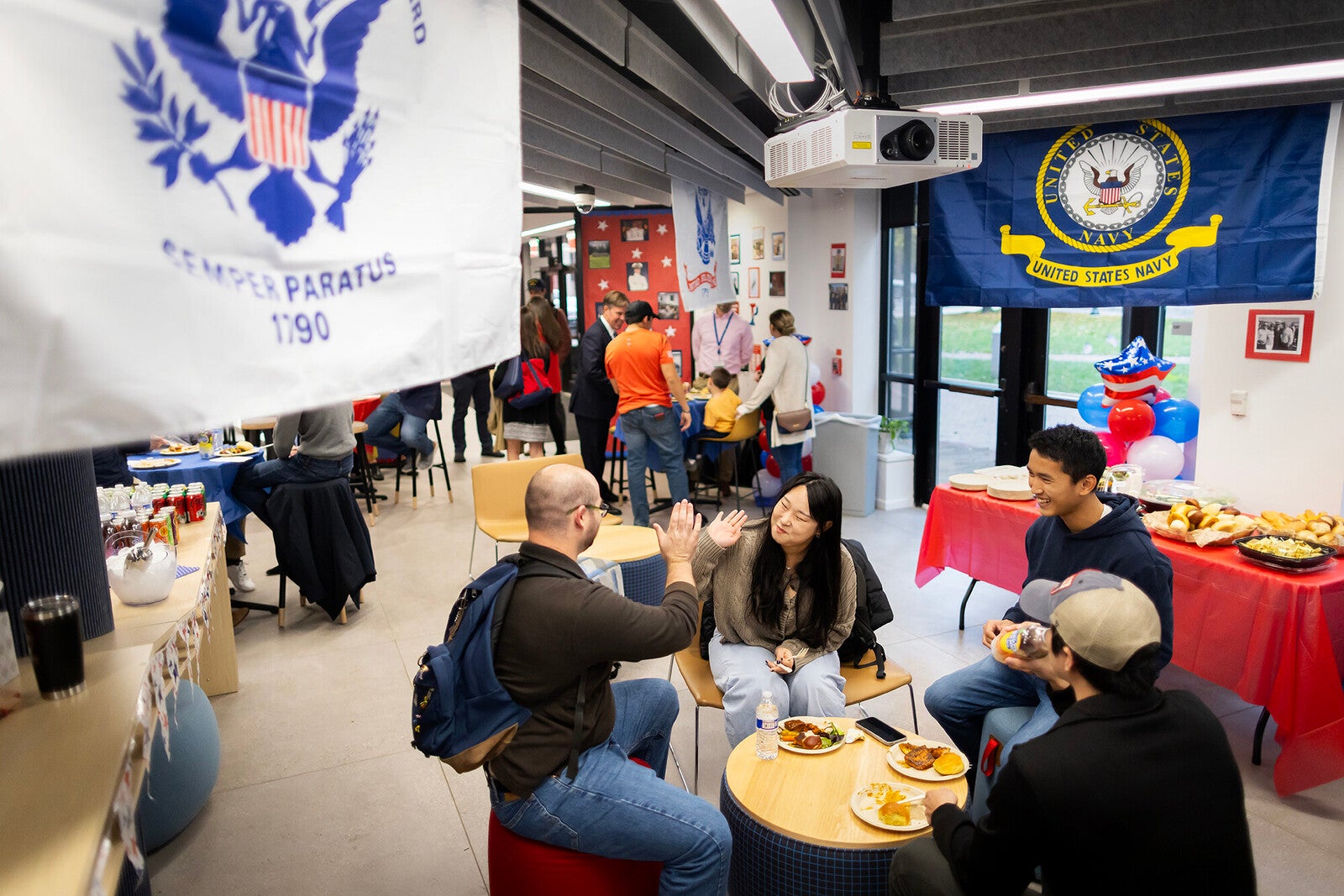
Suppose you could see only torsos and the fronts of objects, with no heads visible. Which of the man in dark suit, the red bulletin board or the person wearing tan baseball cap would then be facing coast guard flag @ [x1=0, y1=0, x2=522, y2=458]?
the red bulletin board

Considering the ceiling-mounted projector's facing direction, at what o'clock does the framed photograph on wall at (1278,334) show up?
The framed photograph on wall is roughly at 10 o'clock from the ceiling-mounted projector.

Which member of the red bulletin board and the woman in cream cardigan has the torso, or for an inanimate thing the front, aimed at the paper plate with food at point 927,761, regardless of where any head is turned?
the red bulletin board

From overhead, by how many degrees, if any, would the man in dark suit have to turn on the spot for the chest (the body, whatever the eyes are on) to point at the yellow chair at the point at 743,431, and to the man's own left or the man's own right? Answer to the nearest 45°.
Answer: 0° — they already face it

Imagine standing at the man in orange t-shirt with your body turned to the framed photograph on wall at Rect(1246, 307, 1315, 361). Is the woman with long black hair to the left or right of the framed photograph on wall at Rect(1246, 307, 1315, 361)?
right

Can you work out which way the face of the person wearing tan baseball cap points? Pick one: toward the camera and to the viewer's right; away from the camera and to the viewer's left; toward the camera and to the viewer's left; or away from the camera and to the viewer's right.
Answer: away from the camera and to the viewer's left

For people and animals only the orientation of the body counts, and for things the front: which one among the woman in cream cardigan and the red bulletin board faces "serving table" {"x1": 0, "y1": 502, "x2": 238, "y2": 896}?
the red bulletin board

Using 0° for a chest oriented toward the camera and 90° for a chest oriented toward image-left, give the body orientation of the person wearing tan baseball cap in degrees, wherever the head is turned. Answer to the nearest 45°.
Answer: approximately 135°

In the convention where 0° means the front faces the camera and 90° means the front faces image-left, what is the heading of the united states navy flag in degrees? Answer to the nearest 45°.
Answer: approximately 0°

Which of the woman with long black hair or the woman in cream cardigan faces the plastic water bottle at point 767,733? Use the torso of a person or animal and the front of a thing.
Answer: the woman with long black hair

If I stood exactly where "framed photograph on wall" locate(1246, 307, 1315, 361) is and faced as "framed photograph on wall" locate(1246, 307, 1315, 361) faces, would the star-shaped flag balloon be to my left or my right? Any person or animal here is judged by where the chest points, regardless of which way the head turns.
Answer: on my right
